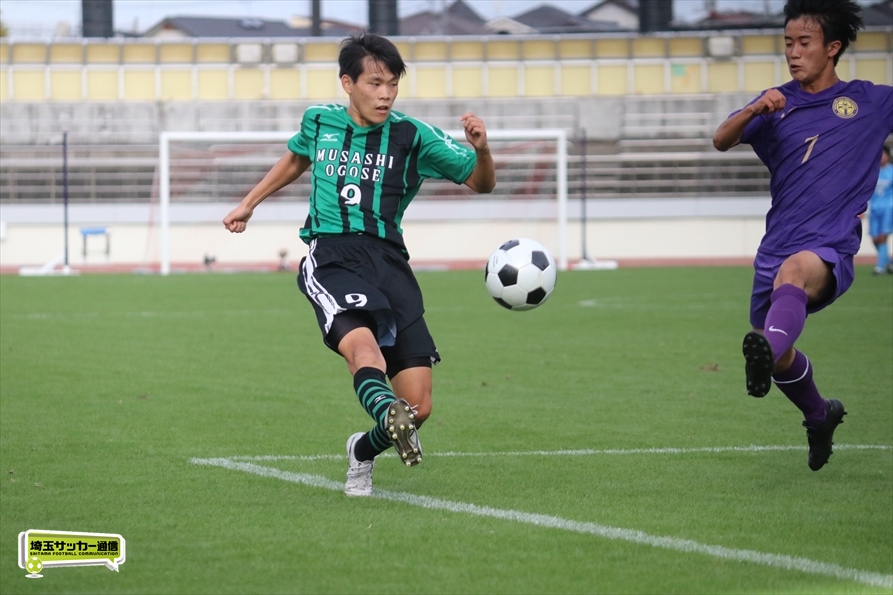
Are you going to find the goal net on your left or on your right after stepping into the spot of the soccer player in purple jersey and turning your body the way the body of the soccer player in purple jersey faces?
on your right

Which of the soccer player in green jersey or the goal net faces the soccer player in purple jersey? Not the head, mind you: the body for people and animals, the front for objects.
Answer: the goal net

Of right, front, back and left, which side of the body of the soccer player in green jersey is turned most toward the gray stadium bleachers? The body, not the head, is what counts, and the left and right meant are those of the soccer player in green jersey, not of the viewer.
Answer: back

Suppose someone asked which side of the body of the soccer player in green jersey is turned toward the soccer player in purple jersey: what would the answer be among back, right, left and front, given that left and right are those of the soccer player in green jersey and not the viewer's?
left

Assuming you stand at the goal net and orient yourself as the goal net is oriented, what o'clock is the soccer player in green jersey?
The soccer player in green jersey is roughly at 12 o'clock from the goal net.

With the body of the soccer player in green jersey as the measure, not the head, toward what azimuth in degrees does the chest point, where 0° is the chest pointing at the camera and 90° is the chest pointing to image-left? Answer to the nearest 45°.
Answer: approximately 0°

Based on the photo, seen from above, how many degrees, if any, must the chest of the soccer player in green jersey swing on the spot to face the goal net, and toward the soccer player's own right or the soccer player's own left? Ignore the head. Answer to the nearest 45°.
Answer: approximately 180°

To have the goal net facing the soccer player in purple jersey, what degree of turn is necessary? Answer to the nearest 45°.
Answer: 0° — it already faces them

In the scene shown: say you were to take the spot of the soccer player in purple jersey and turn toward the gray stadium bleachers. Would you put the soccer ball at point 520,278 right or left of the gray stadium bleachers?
left

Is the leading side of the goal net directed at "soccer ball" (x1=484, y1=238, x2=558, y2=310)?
yes

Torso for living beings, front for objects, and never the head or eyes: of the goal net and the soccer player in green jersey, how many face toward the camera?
2

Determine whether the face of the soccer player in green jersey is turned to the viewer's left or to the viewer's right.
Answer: to the viewer's right
